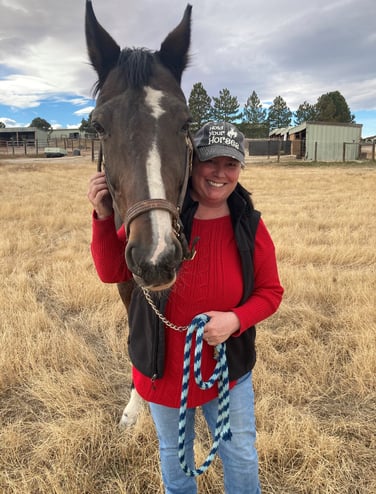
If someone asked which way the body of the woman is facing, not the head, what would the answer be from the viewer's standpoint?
toward the camera

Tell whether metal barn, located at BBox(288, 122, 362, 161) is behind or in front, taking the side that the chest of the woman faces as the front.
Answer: behind

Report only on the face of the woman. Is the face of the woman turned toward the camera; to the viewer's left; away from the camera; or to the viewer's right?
toward the camera
